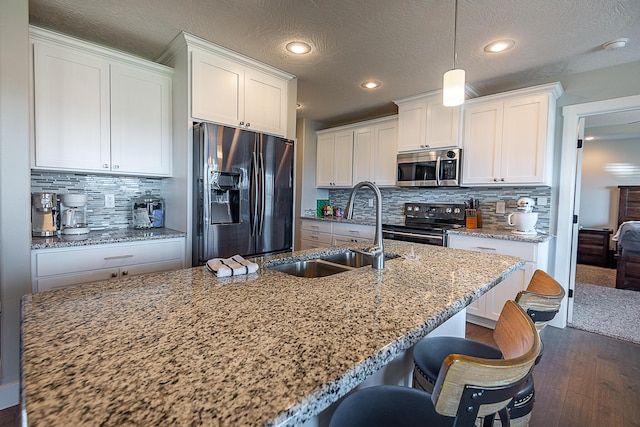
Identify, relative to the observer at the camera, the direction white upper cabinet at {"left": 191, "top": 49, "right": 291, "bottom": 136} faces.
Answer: facing the viewer and to the right of the viewer

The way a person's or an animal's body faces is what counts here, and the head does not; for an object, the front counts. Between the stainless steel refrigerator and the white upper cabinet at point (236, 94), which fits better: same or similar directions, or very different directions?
same or similar directions

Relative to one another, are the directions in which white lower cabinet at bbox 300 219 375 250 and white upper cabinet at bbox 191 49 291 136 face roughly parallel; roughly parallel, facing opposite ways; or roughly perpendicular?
roughly perpendicular

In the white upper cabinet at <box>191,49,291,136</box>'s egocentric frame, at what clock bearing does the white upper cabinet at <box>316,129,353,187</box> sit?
the white upper cabinet at <box>316,129,353,187</box> is roughly at 9 o'clock from the white upper cabinet at <box>191,49,291,136</box>.

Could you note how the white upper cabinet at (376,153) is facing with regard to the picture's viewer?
facing the viewer and to the left of the viewer

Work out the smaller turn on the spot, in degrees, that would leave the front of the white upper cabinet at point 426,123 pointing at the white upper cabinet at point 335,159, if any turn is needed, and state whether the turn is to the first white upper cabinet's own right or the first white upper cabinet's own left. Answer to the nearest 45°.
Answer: approximately 90° to the first white upper cabinet's own right

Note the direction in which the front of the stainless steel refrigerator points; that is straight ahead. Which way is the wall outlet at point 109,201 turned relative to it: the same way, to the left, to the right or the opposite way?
the same way

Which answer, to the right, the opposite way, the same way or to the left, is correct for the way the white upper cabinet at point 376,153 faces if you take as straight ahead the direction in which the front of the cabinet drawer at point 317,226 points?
the same way

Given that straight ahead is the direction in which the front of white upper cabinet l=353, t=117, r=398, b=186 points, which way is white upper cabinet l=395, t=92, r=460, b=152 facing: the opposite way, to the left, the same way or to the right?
the same way

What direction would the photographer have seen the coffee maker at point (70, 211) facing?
facing the viewer

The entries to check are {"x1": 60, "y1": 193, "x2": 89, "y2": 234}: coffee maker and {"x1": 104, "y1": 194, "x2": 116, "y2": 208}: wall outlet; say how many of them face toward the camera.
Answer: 2
